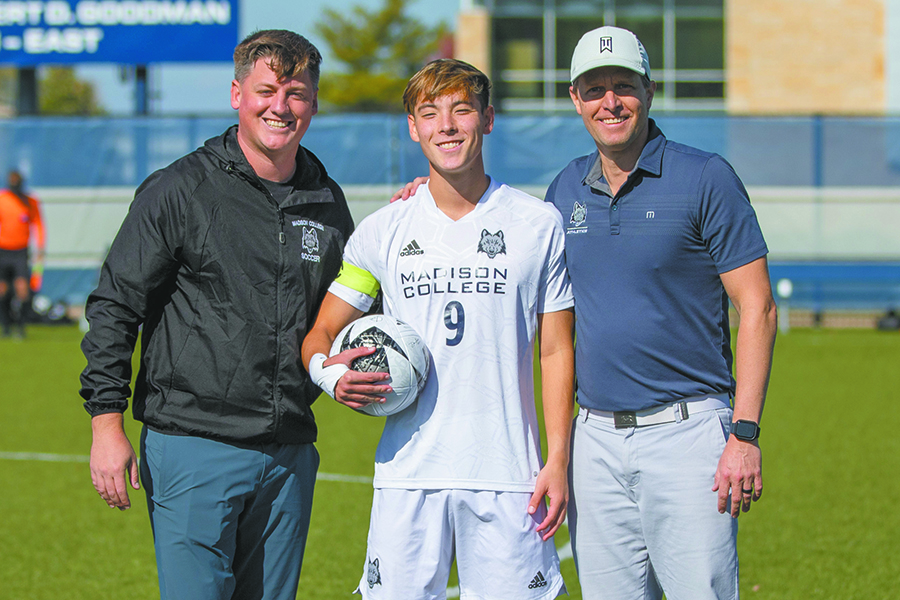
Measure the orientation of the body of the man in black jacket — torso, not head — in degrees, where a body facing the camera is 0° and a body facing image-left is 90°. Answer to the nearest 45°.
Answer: approximately 315°

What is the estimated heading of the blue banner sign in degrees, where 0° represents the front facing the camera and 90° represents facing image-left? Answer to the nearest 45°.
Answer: approximately 0°

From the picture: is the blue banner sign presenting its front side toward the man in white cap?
yes

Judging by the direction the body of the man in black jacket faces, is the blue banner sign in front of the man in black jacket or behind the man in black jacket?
behind

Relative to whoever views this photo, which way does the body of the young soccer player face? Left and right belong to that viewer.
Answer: facing the viewer

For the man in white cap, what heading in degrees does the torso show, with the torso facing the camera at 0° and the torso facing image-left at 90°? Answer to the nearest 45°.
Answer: approximately 45°

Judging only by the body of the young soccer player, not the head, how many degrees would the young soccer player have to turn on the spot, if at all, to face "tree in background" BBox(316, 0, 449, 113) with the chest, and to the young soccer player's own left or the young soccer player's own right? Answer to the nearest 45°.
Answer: approximately 180°

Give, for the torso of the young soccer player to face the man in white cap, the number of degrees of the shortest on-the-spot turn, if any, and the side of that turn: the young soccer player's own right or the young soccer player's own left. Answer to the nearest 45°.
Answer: approximately 90° to the young soccer player's own left

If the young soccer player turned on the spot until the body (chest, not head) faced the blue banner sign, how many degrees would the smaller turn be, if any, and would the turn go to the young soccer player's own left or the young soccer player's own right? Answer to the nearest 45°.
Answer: approximately 180°

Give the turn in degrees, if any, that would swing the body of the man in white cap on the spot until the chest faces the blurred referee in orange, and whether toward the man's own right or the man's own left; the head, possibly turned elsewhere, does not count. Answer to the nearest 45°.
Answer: approximately 90° to the man's own right

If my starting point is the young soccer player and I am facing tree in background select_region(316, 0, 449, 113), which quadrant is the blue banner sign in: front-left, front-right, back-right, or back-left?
front-left
